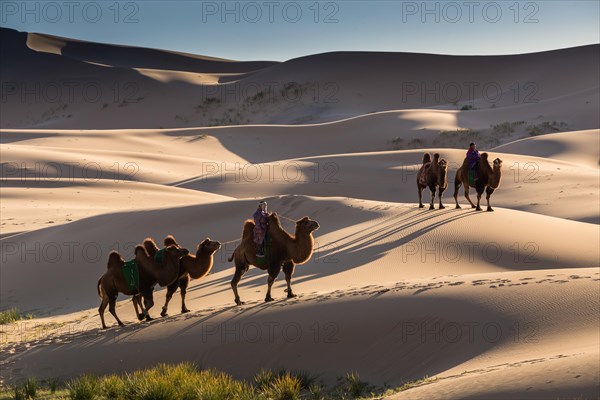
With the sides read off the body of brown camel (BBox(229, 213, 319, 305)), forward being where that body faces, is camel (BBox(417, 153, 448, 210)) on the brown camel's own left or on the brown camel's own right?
on the brown camel's own left

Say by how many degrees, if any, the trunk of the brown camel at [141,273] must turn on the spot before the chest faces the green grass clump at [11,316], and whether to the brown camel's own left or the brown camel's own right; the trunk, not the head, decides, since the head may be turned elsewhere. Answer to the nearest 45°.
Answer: approximately 135° to the brown camel's own left

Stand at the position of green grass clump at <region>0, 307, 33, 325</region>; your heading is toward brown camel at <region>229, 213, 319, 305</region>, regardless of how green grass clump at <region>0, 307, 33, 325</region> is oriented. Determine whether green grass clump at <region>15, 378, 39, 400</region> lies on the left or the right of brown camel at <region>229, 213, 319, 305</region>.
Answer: right

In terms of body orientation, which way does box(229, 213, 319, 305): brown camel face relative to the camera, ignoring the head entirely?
to the viewer's right

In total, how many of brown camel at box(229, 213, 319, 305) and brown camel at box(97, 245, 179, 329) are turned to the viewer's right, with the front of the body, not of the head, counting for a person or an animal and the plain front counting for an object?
2

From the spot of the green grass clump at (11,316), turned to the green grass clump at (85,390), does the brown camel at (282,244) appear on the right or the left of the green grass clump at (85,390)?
left

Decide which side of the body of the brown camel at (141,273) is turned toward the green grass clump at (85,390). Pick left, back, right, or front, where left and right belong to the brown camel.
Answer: right

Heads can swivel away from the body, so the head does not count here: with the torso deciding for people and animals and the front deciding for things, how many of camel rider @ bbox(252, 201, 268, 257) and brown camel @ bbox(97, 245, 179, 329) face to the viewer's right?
2

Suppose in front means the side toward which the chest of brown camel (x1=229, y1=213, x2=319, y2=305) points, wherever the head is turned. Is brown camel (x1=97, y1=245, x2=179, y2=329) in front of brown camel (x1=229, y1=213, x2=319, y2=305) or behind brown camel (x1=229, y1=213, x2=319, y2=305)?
behind

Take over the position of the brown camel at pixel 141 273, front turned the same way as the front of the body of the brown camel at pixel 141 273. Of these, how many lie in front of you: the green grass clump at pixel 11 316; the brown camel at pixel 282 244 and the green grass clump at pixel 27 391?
1

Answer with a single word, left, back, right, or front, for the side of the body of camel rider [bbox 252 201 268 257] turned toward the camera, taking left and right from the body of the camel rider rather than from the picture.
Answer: right

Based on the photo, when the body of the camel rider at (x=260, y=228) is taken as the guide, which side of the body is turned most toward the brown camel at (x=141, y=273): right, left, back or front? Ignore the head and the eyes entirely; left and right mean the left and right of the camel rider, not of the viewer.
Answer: back

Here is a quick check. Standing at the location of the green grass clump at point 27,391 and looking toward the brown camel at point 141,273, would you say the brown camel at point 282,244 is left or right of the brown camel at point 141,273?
right

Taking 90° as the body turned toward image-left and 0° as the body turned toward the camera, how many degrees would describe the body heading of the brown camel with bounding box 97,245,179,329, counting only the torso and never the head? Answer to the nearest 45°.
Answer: approximately 270°

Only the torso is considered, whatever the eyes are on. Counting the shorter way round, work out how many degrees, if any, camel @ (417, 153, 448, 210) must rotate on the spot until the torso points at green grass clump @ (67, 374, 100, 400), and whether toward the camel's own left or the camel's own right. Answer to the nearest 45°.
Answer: approximately 45° to the camel's own right
